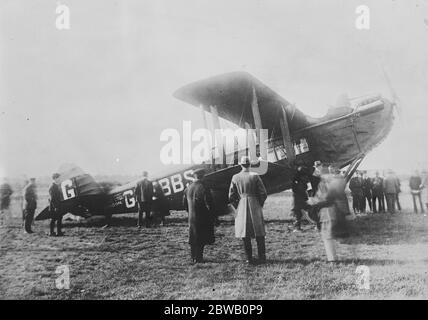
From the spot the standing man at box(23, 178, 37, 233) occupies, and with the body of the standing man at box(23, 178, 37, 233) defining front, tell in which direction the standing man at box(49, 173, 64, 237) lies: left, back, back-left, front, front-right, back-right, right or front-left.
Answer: front-right

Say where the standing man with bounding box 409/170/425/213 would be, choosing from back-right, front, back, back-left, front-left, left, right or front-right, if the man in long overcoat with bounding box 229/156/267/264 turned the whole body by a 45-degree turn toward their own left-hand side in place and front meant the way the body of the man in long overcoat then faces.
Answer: right

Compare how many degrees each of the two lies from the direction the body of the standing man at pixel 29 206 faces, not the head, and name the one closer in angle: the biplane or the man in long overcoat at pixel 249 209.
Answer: the biplane

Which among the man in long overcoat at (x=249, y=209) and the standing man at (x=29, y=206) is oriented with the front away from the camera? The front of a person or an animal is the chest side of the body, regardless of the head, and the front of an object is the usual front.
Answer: the man in long overcoat

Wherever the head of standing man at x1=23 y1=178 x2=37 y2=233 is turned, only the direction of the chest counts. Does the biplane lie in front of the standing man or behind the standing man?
in front

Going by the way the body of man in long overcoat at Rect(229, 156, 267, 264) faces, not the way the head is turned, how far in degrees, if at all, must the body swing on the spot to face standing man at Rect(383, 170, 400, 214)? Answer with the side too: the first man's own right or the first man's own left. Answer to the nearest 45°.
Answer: approximately 45° to the first man's own right

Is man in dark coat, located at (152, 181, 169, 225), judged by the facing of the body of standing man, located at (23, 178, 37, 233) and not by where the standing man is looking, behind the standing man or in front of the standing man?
in front

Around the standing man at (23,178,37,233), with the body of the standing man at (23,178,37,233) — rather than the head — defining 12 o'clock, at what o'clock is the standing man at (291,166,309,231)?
the standing man at (291,166,309,231) is roughly at 1 o'clock from the standing man at (23,178,37,233).

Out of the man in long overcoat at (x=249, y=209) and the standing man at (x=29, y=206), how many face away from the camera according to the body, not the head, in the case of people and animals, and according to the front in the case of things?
1

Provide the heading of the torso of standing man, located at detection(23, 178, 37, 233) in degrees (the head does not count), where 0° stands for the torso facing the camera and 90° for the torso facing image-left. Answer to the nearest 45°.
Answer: approximately 270°

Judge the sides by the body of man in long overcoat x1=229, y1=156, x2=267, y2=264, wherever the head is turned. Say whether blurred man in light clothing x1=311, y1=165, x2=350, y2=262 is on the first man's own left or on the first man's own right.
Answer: on the first man's own right

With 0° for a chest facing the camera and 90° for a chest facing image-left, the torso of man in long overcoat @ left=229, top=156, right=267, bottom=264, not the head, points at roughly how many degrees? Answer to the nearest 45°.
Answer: approximately 180°

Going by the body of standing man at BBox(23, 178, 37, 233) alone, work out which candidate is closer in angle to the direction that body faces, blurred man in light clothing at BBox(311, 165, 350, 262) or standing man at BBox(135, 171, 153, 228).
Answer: the standing man
